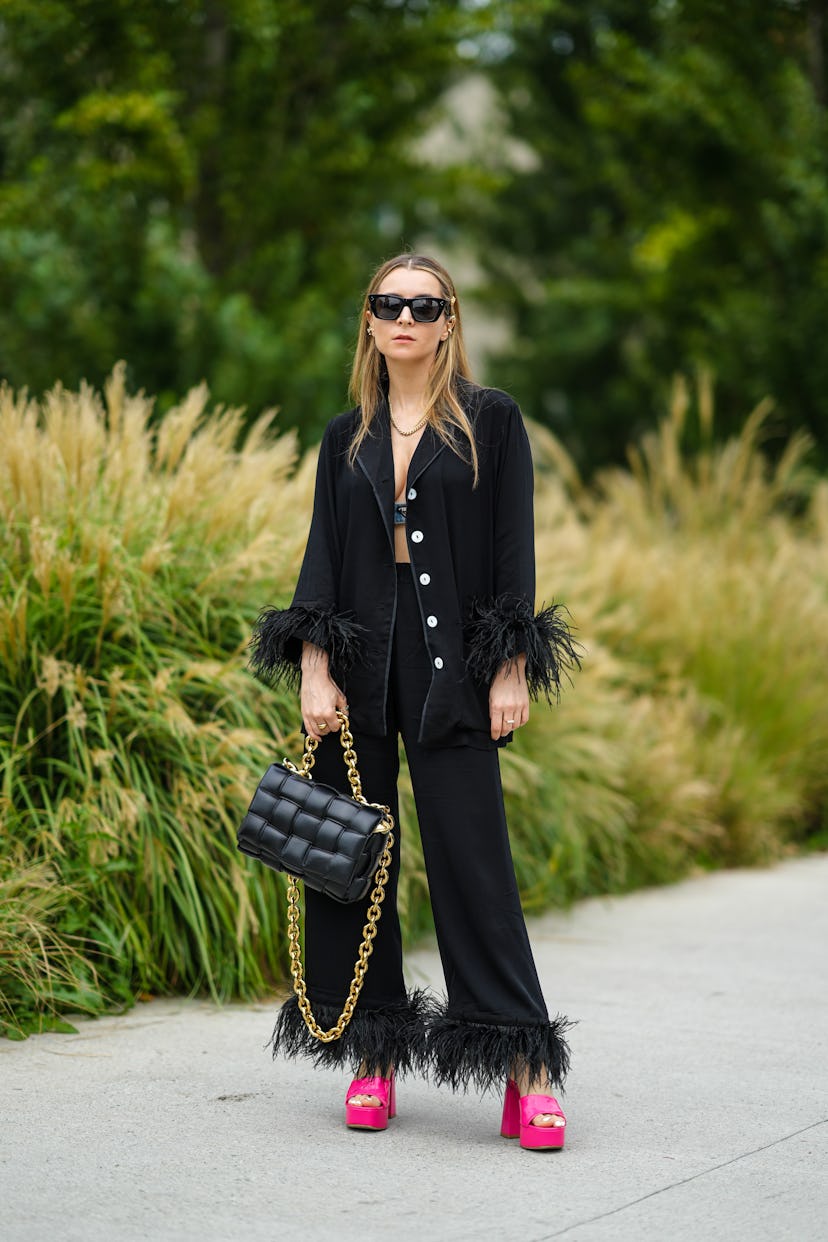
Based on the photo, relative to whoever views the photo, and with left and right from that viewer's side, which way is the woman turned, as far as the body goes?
facing the viewer
